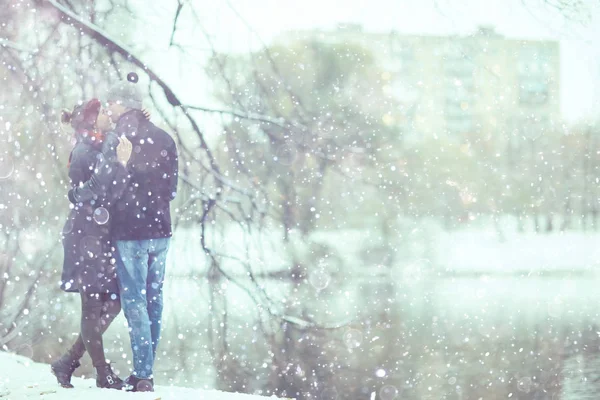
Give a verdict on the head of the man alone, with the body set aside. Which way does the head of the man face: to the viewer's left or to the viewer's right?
to the viewer's left

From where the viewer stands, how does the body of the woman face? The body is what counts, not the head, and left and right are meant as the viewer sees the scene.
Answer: facing to the right of the viewer

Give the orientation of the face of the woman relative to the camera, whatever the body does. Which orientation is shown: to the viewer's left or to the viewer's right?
to the viewer's right
